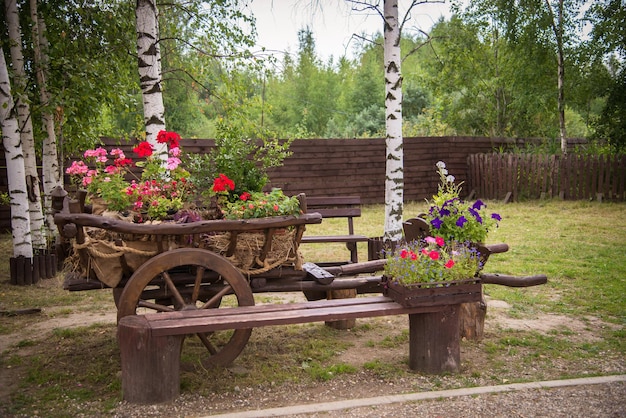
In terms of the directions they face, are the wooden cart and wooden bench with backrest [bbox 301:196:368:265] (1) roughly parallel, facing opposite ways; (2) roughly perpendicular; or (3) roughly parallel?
roughly perpendicular

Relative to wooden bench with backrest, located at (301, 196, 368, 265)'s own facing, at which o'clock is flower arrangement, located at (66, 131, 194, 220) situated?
The flower arrangement is roughly at 1 o'clock from the wooden bench with backrest.

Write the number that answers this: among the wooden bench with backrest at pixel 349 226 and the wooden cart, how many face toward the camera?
1

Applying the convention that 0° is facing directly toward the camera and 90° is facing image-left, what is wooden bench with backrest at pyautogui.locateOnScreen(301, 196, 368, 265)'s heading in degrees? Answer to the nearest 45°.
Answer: approximately 0°

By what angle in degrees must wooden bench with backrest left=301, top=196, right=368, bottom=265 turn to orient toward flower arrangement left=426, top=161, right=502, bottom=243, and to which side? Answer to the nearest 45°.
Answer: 0° — it already faces it

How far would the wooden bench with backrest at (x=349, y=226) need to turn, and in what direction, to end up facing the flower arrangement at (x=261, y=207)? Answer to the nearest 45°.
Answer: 0° — it already faces it

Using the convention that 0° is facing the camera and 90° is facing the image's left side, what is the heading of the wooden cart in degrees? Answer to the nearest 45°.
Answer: approximately 270°

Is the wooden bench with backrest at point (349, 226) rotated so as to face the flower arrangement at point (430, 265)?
yes

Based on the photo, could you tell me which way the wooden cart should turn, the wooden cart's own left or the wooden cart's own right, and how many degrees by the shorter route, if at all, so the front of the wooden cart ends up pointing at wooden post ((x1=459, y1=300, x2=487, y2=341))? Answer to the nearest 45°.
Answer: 0° — it already faces it

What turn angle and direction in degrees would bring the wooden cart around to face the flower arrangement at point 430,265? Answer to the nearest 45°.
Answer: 0° — it already faces it

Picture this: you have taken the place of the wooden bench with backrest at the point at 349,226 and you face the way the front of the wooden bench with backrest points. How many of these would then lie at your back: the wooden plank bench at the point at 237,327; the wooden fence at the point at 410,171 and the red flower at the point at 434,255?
1
